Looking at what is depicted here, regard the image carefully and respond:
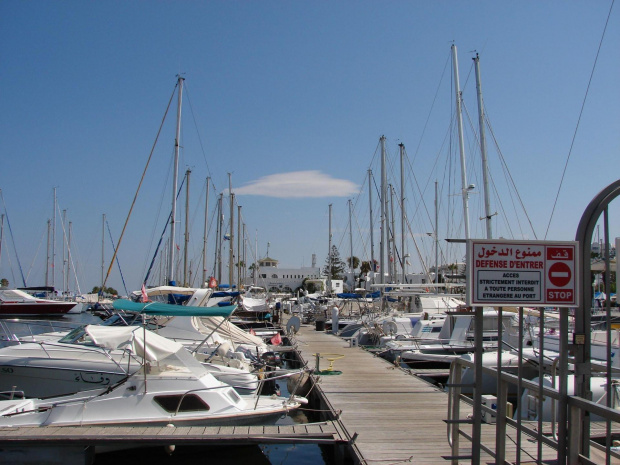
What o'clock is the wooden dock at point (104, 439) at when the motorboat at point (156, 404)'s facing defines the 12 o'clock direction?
The wooden dock is roughly at 4 o'clock from the motorboat.

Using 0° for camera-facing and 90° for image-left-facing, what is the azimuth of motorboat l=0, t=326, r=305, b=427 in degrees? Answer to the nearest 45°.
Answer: approximately 270°

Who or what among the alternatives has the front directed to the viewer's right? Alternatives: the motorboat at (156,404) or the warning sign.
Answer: the motorboat

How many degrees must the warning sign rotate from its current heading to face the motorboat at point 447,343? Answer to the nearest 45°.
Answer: approximately 180°

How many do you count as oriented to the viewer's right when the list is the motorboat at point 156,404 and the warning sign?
1

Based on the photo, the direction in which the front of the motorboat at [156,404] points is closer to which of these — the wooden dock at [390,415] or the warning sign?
the wooden dock

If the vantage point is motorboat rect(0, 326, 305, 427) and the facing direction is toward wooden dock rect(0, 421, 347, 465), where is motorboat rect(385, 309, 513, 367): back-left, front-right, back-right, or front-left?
back-left

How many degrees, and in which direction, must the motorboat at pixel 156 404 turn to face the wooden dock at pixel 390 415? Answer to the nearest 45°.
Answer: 0° — it already faces it

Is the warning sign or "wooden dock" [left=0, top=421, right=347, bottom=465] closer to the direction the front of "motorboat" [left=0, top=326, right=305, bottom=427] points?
the warning sign

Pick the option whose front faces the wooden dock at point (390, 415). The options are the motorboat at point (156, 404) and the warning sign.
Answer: the motorboat

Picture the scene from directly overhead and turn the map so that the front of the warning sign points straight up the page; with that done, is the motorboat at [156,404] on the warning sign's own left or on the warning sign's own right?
on the warning sign's own right

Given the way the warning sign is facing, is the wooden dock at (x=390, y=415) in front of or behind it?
behind
